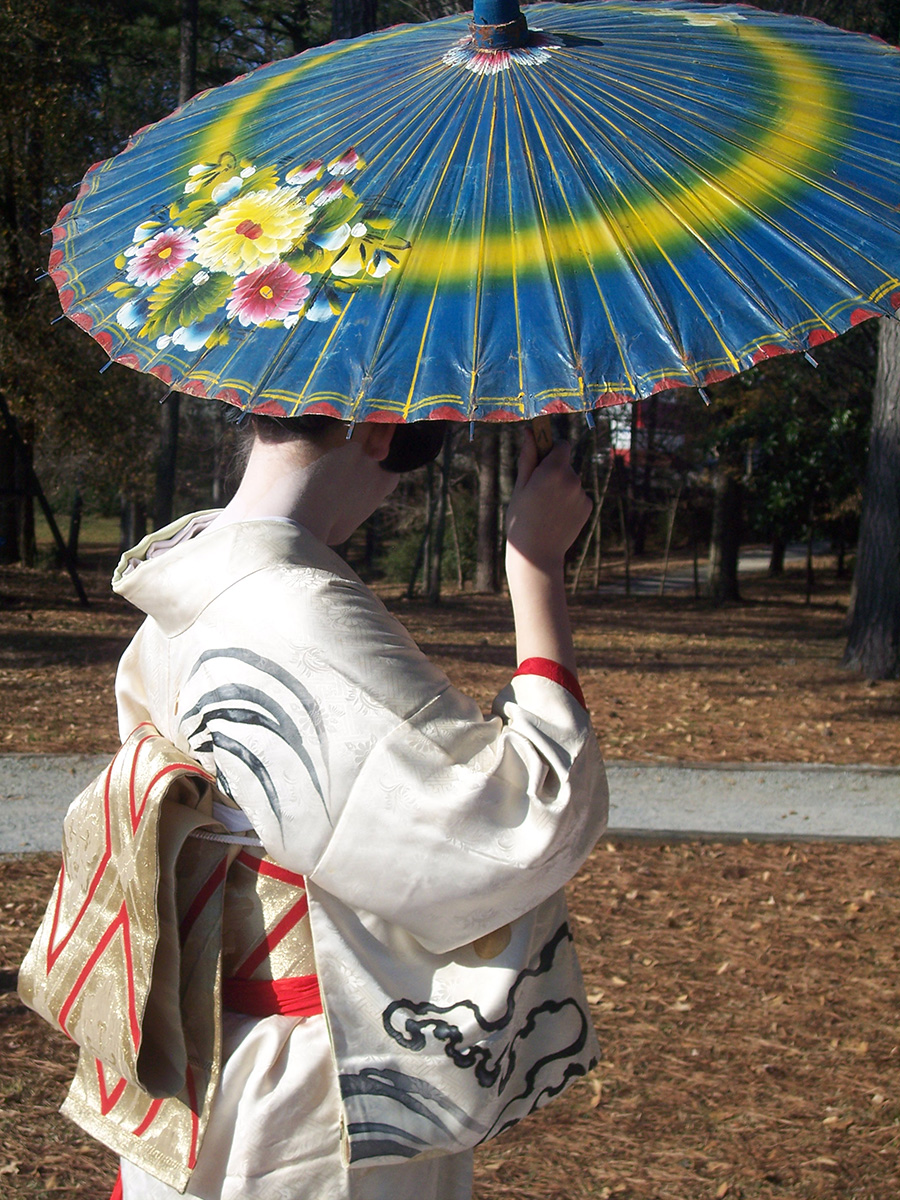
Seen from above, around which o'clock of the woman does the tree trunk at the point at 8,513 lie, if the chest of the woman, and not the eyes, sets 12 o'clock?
The tree trunk is roughly at 10 o'clock from the woman.

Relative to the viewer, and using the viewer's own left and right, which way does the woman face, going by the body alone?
facing away from the viewer and to the right of the viewer

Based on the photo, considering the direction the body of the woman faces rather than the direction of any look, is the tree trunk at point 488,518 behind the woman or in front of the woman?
in front

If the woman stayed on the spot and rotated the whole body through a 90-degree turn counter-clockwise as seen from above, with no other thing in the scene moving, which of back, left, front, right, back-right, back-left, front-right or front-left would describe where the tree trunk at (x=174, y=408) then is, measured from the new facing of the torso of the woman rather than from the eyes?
front-right

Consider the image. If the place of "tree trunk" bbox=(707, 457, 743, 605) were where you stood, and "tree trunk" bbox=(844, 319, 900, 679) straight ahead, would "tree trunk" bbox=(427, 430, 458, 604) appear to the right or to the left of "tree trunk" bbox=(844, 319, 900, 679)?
right

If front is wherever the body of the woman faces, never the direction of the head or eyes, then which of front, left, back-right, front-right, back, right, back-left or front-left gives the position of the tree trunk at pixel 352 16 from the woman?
front-left

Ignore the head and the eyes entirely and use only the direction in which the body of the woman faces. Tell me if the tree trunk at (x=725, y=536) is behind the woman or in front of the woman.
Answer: in front

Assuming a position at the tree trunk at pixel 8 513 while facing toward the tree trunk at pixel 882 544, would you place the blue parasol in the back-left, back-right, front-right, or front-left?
front-right

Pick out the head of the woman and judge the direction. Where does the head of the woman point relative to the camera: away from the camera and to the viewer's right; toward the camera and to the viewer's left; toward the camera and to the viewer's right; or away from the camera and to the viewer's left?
away from the camera and to the viewer's right

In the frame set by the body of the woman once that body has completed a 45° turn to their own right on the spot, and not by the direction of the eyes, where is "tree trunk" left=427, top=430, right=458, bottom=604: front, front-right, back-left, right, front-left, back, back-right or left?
left
